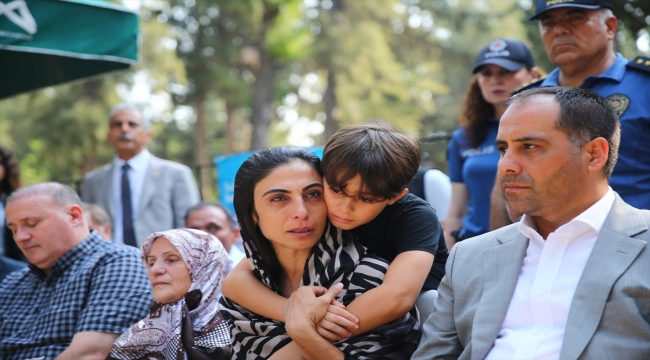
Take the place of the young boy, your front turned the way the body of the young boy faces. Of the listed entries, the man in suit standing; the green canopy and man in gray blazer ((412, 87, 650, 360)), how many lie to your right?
2

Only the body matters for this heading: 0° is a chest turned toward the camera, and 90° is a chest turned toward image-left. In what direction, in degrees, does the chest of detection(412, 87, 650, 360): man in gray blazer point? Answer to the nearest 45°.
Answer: approximately 45°

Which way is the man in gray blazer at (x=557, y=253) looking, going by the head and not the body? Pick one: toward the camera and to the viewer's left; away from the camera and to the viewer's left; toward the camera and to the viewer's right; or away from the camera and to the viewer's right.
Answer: toward the camera and to the viewer's left

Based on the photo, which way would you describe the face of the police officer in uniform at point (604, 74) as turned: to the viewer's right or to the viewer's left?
to the viewer's left

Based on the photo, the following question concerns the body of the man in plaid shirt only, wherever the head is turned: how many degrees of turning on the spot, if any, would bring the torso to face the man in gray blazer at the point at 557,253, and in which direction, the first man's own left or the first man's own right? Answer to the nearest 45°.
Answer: approximately 90° to the first man's own left

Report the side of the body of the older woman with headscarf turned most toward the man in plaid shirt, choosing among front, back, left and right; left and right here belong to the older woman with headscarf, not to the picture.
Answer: right

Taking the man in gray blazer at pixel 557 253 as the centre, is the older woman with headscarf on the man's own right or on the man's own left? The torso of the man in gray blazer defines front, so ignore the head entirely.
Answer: on the man's own right

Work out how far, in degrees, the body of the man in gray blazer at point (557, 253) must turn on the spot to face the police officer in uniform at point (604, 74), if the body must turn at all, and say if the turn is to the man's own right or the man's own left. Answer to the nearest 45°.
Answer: approximately 135° to the man's own right

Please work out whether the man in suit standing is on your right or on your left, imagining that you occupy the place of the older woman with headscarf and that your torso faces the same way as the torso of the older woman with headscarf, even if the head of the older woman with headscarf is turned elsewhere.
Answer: on your right

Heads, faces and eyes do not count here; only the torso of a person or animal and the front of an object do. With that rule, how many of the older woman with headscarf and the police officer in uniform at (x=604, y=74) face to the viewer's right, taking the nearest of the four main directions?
0

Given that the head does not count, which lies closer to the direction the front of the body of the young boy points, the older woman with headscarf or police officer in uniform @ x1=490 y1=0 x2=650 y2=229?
the older woman with headscarf
